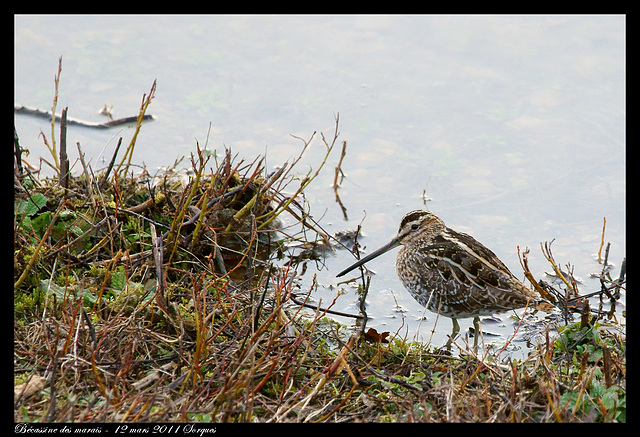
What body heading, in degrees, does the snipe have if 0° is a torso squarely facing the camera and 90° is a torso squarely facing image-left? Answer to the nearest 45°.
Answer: approximately 90°
